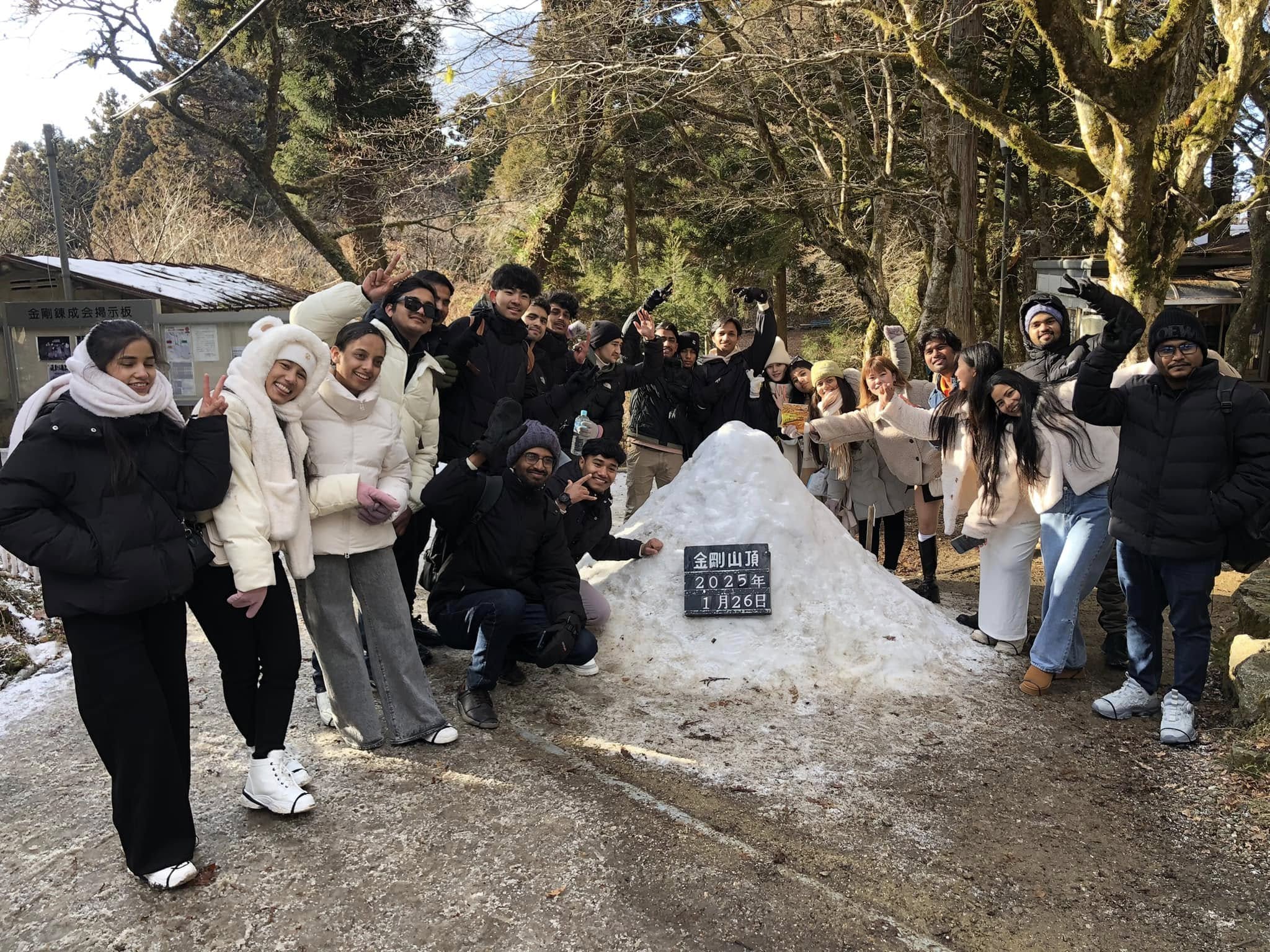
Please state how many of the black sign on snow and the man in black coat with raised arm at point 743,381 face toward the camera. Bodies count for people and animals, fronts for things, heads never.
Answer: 2

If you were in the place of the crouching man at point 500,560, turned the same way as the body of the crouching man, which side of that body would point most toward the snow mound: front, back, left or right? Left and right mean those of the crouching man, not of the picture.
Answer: left

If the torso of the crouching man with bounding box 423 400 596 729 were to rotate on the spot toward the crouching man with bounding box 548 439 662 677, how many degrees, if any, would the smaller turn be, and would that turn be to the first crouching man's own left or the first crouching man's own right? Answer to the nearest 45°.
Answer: approximately 90° to the first crouching man's own left

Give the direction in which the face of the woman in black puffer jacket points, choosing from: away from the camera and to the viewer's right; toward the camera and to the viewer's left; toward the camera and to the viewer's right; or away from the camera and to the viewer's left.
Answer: toward the camera and to the viewer's right

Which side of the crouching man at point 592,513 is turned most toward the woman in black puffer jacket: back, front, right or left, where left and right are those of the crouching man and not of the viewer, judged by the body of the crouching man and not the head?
right

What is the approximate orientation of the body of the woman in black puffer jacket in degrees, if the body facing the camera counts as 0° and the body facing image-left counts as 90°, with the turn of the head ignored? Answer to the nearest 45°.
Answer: approximately 315°

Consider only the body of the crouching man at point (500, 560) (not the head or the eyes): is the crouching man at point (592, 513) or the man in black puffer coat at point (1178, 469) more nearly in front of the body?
the man in black puffer coat
